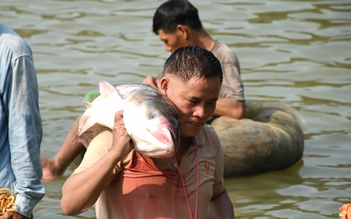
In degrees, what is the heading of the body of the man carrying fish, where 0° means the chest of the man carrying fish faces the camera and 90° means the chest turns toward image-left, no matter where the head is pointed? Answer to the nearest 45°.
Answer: approximately 315°
